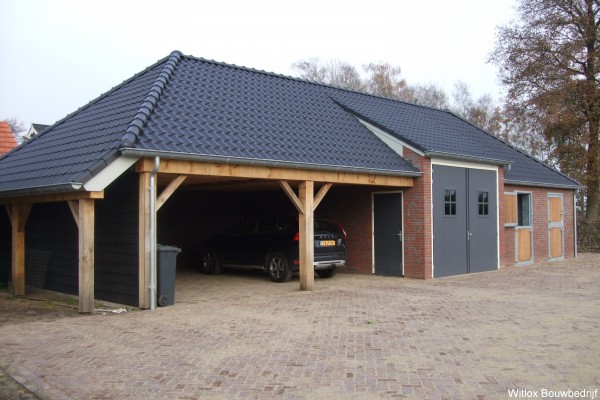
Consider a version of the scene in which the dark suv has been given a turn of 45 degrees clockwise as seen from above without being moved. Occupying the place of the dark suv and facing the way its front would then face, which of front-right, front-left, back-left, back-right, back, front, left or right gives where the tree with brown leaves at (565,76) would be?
front-right

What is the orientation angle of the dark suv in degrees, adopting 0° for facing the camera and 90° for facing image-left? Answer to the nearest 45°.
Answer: approximately 135°

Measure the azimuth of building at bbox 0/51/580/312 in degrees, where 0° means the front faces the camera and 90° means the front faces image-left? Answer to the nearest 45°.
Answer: approximately 315°

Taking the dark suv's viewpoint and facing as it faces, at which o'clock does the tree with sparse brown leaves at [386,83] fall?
The tree with sparse brown leaves is roughly at 2 o'clock from the dark suv.

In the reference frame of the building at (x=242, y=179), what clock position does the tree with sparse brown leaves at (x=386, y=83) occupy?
The tree with sparse brown leaves is roughly at 8 o'clock from the building.

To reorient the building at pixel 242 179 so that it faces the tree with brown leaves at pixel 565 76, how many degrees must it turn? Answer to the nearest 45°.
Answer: approximately 90° to its left
